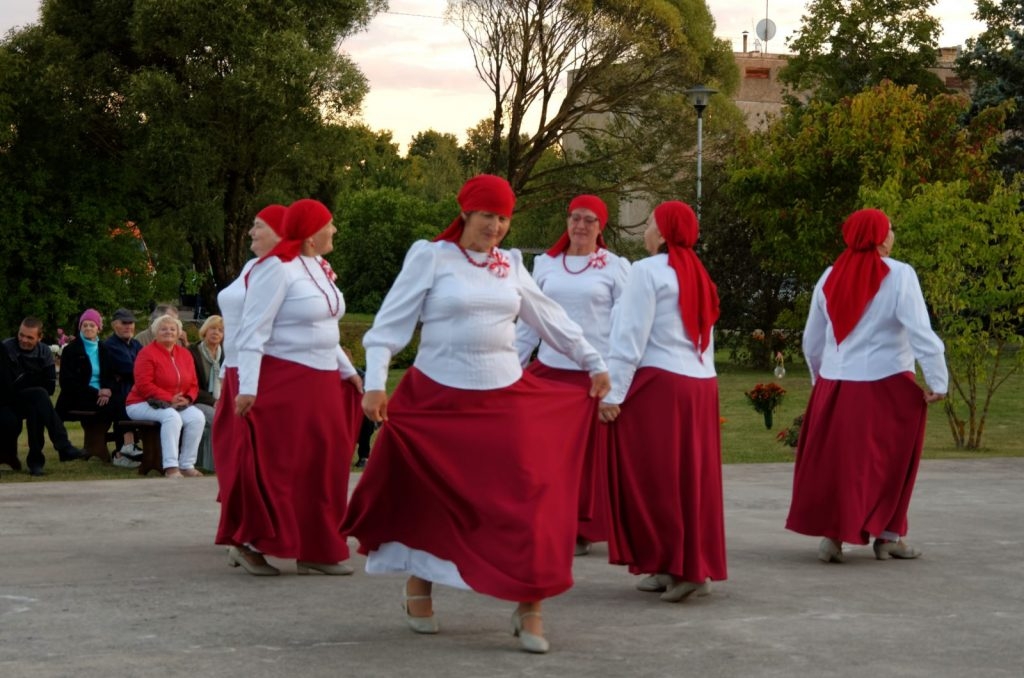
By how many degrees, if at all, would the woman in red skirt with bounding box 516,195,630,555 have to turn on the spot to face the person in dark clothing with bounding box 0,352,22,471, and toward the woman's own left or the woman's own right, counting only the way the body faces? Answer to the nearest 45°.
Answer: approximately 135° to the woman's own right

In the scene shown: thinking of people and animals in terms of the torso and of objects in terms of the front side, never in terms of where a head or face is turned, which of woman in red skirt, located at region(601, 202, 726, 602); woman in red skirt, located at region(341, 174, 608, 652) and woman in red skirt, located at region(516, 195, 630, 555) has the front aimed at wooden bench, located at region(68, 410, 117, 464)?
woman in red skirt, located at region(601, 202, 726, 602)

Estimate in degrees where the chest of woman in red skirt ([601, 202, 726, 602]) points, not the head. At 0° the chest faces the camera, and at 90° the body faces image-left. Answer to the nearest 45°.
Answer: approximately 135°

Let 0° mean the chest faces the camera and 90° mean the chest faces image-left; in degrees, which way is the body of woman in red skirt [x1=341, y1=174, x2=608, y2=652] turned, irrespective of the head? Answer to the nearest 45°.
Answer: approximately 315°

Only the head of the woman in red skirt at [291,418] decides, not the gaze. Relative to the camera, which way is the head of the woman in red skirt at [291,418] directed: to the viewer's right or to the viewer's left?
to the viewer's right

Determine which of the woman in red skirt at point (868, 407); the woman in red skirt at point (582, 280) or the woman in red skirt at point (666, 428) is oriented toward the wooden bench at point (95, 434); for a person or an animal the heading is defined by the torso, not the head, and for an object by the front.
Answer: the woman in red skirt at point (666, 428)
